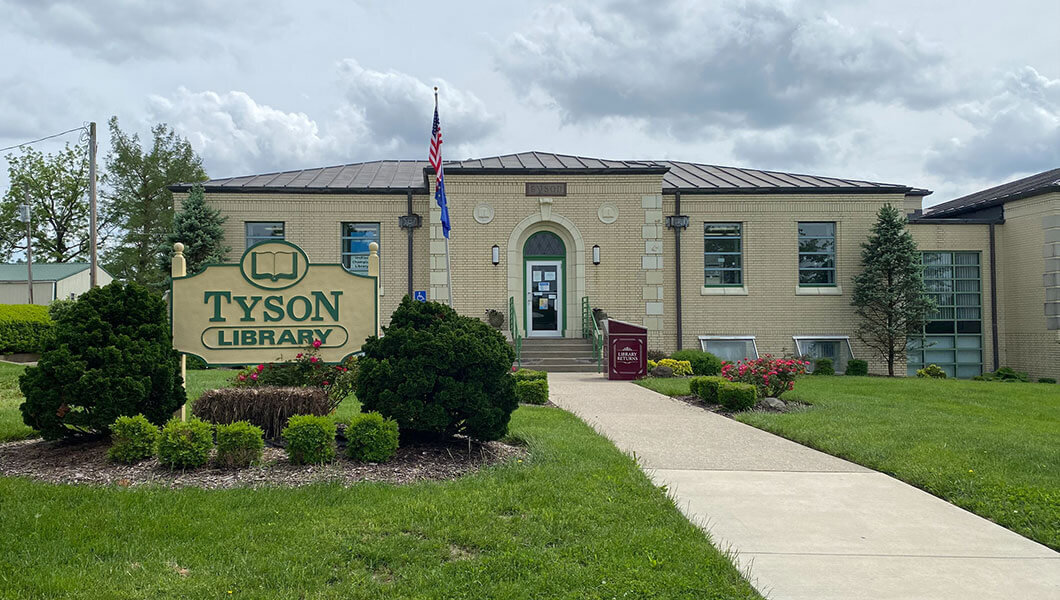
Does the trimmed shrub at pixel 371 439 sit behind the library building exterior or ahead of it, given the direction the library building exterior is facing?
ahead

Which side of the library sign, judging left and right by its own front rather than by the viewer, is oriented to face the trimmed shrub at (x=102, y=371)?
right

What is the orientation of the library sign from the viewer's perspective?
toward the camera

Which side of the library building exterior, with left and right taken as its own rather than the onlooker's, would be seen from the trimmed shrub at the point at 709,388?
front

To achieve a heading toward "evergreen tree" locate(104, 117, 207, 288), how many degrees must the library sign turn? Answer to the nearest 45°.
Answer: approximately 180°

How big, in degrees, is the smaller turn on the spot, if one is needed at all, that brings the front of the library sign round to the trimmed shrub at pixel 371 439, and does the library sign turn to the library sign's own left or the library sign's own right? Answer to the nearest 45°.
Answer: approximately 45° to the library sign's own left

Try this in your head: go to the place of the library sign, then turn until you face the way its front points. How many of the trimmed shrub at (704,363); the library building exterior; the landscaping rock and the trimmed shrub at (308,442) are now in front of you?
1

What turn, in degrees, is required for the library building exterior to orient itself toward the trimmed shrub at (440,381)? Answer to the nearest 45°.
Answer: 0° — it already faces it

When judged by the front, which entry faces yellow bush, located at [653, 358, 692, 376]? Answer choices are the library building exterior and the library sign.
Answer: the library building exterior

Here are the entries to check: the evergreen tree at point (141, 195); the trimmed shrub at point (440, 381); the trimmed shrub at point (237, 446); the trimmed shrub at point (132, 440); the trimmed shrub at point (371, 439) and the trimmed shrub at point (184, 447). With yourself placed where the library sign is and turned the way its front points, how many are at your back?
1

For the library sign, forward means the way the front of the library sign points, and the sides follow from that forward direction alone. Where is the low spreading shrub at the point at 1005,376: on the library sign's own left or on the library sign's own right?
on the library sign's own left

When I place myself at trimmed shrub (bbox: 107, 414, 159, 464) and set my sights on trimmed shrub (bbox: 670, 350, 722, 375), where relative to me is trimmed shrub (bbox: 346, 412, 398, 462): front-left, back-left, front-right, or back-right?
front-right

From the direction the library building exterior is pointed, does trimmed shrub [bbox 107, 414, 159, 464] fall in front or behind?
in front

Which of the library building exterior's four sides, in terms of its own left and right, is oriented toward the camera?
front

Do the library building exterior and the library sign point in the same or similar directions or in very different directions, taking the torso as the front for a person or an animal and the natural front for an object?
same or similar directions

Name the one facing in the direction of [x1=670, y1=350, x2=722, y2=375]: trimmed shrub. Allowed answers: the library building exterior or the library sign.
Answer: the library building exterior

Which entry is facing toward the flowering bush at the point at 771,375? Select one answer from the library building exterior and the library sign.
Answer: the library building exterior

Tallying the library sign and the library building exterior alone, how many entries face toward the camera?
2

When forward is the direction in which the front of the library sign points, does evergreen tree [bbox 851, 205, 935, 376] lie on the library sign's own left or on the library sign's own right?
on the library sign's own left
